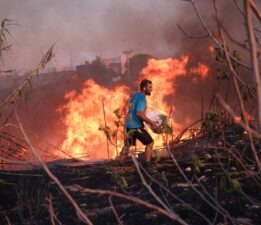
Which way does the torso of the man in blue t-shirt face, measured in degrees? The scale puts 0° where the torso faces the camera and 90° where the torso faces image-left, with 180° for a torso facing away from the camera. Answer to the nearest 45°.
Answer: approximately 270°

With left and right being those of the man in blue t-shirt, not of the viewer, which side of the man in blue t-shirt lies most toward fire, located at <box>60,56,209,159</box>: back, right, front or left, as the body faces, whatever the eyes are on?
left

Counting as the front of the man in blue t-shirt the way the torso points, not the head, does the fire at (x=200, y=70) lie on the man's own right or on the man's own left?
on the man's own left
